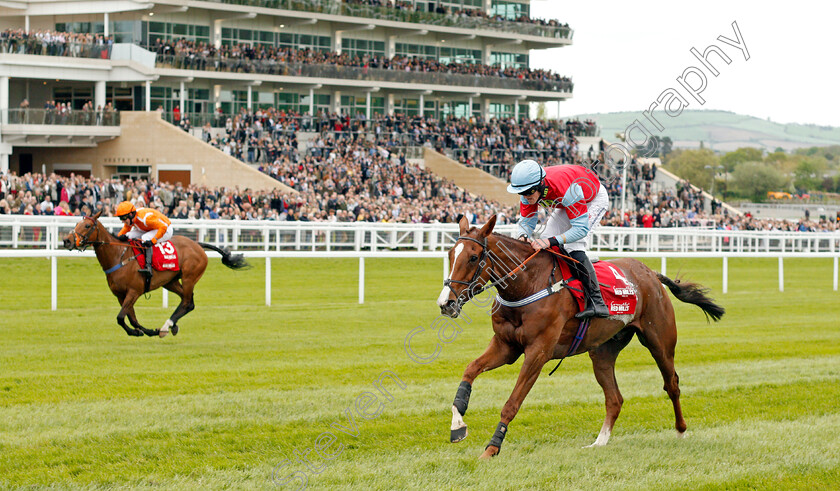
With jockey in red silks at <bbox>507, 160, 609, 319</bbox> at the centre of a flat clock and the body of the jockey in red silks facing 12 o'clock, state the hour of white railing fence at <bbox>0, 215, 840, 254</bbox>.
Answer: The white railing fence is roughly at 4 o'clock from the jockey in red silks.

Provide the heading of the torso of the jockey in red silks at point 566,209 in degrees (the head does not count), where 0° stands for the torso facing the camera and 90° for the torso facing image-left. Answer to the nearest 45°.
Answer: approximately 45°

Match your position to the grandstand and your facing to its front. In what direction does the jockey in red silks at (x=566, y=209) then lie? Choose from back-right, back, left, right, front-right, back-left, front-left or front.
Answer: front-right

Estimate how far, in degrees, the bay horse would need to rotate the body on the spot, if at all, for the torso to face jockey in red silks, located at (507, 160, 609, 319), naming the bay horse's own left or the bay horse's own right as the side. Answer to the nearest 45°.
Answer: approximately 135° to the bay horse's own left

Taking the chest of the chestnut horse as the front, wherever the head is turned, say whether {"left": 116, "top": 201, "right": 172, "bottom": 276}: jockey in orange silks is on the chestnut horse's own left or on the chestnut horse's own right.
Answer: on the chestnut horse's own right

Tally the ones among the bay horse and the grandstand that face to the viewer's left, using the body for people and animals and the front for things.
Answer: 1

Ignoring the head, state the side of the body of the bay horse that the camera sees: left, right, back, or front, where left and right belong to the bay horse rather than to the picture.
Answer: left

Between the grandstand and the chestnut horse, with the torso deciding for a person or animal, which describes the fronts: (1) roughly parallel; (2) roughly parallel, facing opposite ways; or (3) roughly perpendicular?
roughly perpendicular

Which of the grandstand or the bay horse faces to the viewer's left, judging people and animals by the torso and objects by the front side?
the bay horse

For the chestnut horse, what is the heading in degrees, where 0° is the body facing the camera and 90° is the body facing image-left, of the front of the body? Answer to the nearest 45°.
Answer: approximately 45°

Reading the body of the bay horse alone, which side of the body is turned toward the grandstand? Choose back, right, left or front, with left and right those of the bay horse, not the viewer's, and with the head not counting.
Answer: right

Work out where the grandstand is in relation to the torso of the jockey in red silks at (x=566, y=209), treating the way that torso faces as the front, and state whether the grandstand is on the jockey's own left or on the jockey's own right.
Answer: on the jockey's own right
